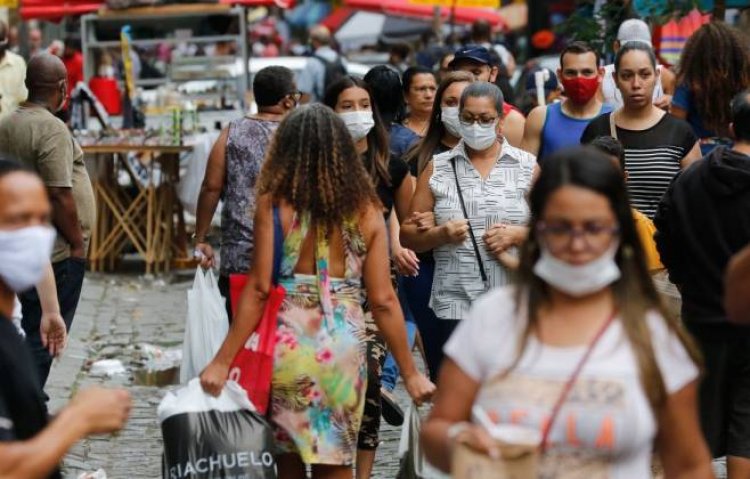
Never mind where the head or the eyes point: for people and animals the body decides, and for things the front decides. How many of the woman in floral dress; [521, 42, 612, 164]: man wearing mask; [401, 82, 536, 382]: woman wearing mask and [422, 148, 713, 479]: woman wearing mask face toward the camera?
3

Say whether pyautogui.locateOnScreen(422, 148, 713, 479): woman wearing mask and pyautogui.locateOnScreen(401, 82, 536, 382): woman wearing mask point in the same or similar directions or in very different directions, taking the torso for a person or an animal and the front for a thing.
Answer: same or similar directions

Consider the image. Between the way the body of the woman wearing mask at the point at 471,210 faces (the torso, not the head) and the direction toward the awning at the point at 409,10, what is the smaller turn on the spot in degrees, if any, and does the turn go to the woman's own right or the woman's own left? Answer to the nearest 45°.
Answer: approximately 180°

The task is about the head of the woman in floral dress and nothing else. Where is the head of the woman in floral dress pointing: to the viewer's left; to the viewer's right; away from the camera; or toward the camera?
away from the camera

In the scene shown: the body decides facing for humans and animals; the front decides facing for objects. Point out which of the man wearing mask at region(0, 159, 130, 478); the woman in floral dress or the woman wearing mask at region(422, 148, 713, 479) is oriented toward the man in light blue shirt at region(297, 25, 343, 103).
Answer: the woman in floral dress

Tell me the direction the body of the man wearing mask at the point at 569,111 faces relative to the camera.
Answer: toward the camera

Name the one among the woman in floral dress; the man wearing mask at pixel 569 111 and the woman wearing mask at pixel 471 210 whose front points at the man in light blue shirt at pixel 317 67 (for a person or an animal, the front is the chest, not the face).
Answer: the woman in floral dress

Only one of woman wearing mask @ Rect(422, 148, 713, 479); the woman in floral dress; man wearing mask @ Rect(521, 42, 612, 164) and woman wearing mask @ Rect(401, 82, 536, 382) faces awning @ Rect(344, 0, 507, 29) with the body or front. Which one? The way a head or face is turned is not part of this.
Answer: the woman in floral dress

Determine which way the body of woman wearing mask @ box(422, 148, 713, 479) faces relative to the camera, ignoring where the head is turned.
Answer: toward the camera

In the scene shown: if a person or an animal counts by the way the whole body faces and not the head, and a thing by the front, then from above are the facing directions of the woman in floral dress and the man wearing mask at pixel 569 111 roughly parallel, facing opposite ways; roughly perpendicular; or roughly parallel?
roughly parallel, facing opposite ways

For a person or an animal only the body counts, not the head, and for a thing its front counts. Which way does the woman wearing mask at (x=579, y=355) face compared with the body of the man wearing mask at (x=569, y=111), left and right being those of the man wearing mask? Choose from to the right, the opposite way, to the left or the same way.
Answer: the same way

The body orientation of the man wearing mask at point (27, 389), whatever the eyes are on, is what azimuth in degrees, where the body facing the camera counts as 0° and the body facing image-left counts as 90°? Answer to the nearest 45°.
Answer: approximately 315°

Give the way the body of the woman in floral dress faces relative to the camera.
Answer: away from the camera

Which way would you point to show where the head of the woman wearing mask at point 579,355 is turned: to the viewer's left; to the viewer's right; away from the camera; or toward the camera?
toward the camera

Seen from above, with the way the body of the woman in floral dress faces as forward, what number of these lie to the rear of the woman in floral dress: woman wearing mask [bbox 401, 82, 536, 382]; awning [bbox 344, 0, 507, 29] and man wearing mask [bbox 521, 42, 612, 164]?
0

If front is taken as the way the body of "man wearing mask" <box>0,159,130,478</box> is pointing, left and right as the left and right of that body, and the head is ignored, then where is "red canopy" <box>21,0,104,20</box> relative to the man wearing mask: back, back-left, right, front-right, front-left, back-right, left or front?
back-left
